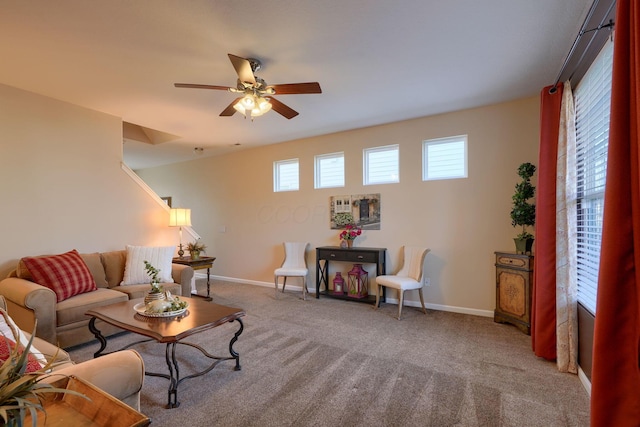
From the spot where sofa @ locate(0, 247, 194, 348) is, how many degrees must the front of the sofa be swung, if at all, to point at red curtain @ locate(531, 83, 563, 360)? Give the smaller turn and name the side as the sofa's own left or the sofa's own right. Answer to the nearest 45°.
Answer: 0° — it already faces it

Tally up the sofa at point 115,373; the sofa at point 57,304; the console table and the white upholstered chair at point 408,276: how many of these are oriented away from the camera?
0

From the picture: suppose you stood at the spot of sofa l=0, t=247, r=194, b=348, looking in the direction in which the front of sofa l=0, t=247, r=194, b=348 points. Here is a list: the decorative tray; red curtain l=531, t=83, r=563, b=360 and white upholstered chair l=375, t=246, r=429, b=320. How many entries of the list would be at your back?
0

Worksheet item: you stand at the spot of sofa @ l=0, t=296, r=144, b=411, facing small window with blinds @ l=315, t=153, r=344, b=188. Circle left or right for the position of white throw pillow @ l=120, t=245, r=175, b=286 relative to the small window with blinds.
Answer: left

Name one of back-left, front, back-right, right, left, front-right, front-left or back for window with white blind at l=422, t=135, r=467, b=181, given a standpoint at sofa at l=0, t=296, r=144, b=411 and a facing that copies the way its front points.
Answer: front-left

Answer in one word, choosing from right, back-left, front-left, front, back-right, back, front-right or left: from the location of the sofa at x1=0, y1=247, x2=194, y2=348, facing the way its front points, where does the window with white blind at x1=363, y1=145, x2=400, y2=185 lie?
front-left

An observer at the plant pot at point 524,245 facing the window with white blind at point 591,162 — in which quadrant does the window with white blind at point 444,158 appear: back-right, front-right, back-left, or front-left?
back-right

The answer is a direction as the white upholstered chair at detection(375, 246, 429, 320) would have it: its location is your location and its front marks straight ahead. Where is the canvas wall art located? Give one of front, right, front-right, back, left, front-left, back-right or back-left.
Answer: right

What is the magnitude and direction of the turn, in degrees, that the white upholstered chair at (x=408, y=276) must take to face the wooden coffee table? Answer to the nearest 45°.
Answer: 0° — it already faces it

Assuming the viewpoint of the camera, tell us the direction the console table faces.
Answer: facing the viewer and to the left of the viewer

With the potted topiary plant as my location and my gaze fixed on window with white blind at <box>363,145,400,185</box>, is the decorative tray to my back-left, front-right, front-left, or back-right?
front-left

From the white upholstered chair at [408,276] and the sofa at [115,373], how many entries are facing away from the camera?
0

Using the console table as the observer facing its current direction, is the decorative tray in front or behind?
in front

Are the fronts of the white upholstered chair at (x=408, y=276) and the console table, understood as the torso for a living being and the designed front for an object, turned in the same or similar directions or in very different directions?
same or similar directions

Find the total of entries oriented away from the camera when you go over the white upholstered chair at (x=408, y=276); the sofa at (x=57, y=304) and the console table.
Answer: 0

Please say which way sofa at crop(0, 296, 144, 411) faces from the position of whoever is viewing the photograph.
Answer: facing the viewer and to the right of the viewer

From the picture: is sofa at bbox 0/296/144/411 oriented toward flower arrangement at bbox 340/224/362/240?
no

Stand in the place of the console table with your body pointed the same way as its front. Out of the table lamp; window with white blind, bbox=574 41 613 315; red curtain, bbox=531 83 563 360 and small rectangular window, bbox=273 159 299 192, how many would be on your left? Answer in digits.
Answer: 2

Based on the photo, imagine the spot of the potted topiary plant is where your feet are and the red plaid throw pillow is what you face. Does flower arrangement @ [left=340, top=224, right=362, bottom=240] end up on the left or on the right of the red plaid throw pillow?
right
